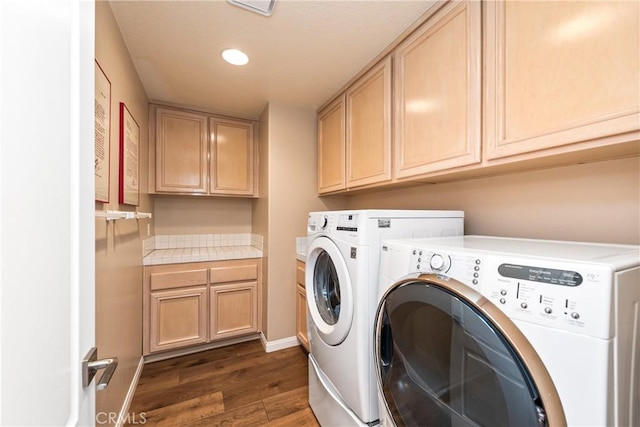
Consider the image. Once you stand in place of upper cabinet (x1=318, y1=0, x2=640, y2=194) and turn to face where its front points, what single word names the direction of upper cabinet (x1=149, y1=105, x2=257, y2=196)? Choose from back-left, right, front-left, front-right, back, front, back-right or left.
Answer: front-right

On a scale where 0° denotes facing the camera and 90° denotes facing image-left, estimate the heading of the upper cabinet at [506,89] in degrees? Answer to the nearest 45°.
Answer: approximately 45°

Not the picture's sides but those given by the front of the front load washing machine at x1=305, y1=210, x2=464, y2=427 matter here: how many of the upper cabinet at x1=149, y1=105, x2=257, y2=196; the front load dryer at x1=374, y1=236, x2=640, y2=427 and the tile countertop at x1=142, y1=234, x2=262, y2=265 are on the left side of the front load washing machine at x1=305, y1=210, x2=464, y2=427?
1

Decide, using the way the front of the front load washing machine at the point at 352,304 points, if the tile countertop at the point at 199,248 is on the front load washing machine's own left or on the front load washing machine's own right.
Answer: on the front load washing machine's own right

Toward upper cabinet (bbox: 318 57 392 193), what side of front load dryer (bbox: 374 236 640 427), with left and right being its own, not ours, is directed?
right

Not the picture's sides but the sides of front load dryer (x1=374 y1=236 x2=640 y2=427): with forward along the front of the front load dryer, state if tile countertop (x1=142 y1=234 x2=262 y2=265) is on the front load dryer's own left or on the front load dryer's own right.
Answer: on the front load dryer's own right

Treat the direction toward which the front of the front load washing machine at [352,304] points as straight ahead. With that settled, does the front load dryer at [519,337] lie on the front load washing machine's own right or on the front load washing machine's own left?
on the front load washing machine's own left

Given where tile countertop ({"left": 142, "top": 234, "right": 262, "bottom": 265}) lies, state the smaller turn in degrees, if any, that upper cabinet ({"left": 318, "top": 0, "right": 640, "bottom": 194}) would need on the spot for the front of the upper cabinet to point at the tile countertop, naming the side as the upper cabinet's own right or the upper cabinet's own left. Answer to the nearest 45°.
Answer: approximately 45° to the upper cabinet's own right

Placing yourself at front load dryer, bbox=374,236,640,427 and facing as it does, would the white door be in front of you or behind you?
in front

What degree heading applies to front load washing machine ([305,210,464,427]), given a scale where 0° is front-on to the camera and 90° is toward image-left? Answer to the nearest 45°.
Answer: approximately 45°

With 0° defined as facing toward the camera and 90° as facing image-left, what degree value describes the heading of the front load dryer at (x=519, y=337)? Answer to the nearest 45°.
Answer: approximately 45°
